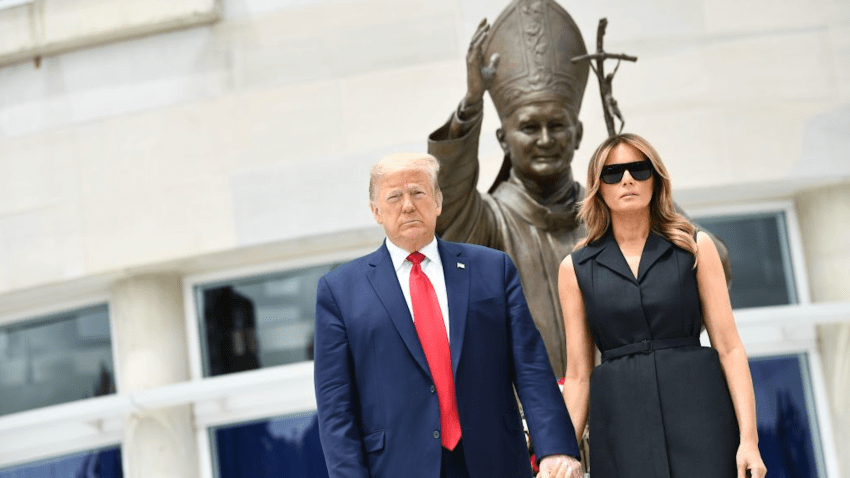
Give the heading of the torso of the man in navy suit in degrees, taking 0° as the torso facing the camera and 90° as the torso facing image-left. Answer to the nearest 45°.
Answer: approximately 0°

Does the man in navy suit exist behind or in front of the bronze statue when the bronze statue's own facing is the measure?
in front

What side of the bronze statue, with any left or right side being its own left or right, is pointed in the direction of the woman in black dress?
front

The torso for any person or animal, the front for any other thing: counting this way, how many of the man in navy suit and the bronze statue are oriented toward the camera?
2

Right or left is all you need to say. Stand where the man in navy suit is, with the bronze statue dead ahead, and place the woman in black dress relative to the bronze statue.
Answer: right

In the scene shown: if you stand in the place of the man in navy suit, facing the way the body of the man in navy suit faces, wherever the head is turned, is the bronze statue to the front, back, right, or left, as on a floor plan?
back

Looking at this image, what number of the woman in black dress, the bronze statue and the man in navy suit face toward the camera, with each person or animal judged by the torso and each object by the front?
3

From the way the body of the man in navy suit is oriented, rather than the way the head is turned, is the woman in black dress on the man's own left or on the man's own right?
on the man's own left

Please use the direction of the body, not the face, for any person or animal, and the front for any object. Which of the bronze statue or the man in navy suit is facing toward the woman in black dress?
the bronze statue

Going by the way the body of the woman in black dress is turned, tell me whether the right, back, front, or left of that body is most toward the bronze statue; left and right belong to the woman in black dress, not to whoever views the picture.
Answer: back
